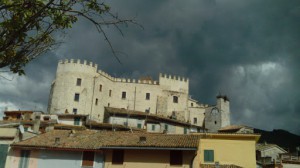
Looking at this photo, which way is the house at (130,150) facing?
toward the camera

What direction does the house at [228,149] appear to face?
toward the camera
